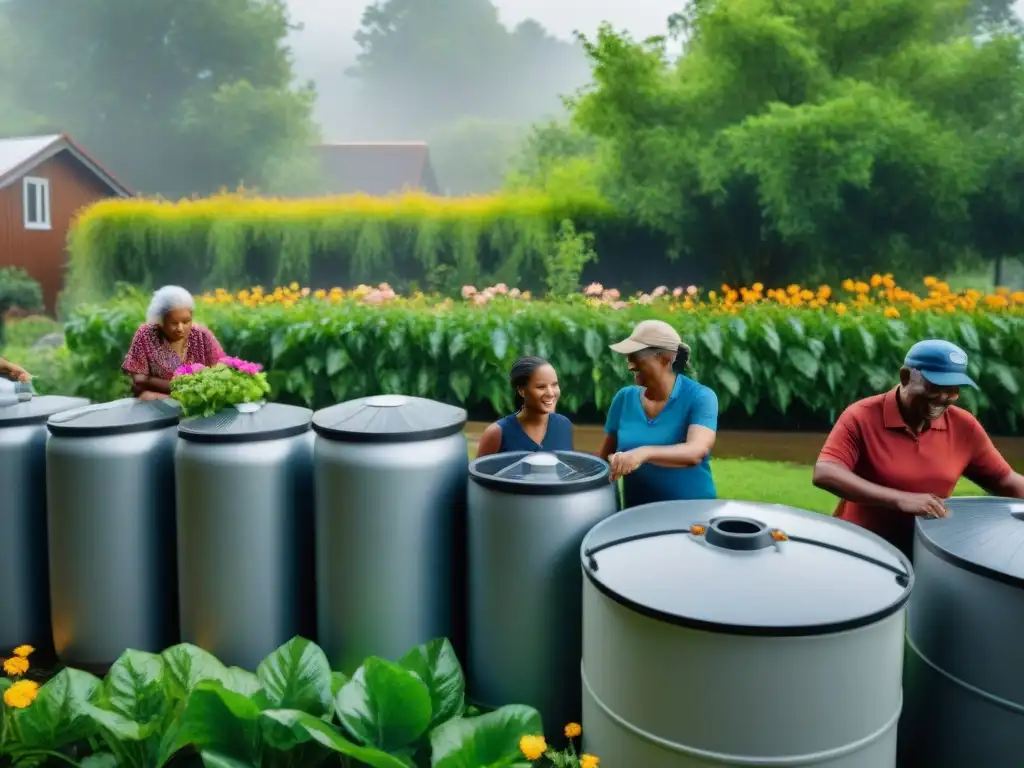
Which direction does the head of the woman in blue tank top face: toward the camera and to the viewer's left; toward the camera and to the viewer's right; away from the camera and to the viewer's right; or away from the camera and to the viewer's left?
toward the camera and to the viewer's right

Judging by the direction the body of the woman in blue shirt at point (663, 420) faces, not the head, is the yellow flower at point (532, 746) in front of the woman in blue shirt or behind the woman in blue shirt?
in front

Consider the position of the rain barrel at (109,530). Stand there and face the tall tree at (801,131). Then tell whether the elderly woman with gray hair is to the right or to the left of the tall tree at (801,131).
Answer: left

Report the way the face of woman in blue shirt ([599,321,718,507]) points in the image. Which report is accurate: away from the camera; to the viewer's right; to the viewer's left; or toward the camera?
to the viewer's left

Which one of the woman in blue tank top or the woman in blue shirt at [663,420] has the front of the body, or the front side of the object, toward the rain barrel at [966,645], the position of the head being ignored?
the woman in blue tank top

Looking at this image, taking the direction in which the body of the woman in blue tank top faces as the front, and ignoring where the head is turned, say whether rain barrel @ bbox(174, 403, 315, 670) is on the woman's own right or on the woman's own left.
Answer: on the woman's own right

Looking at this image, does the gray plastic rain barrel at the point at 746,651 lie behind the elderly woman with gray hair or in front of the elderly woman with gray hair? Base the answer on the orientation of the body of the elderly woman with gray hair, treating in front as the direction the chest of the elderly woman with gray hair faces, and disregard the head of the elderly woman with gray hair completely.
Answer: in front

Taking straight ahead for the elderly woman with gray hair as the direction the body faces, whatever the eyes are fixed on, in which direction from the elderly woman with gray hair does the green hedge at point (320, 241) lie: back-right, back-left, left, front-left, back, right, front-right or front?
back-left
